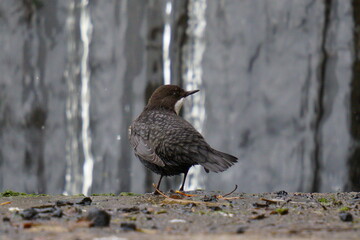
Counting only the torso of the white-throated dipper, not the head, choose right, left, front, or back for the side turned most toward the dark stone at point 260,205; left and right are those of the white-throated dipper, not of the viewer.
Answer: back

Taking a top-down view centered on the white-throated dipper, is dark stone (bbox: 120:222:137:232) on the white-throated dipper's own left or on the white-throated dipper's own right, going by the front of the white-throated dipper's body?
on the white-throated dipper's own left

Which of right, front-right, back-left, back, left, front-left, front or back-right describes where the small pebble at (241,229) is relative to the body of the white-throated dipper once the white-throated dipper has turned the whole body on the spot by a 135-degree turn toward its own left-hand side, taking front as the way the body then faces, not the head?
front

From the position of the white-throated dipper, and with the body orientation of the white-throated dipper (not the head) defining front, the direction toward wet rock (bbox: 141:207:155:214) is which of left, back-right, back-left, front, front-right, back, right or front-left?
back-left

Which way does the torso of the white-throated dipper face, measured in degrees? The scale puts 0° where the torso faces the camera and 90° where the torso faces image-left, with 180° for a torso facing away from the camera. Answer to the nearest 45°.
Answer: approximately 135°
